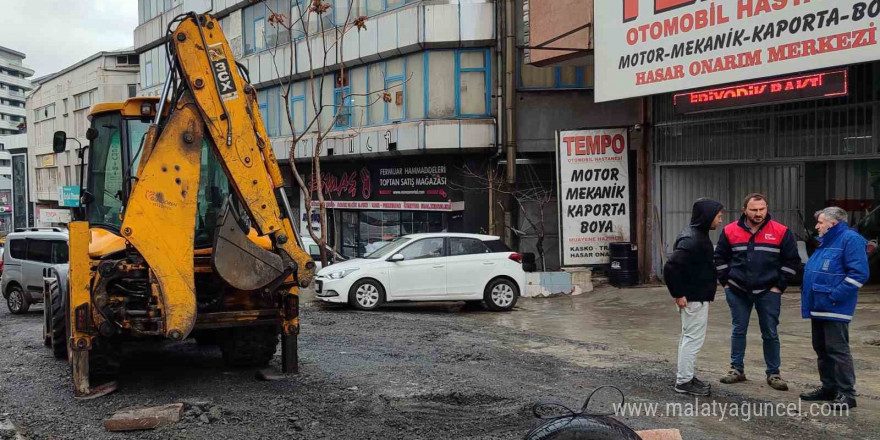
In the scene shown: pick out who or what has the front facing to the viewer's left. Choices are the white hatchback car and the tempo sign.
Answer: the white hatchback car

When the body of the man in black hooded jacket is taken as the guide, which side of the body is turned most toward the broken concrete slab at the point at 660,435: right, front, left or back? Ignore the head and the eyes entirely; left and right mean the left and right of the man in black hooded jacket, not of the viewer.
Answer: right

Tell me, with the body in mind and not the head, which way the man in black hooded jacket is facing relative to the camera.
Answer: to the viewer's right

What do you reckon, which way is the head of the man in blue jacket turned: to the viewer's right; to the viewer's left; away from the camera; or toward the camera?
to the viewer's left

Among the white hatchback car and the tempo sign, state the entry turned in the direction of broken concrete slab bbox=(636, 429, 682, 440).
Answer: the tempo sign

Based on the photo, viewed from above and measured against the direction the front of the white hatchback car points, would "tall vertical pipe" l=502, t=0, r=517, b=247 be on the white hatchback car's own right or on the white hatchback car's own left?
on the white hatchback car's own right

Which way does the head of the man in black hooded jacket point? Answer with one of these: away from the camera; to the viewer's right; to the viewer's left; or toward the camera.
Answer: to the viewer's right

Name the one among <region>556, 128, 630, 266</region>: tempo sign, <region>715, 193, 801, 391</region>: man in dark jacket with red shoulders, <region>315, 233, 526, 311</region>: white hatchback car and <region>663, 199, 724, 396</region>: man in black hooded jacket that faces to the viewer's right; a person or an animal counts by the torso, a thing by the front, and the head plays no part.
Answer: the man in black hooded jacket

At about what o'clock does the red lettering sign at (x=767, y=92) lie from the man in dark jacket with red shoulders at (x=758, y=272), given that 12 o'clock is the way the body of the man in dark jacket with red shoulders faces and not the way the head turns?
The red lettering sign is roughly at 6 o'clock from the man in dark jacket with red shoulders.

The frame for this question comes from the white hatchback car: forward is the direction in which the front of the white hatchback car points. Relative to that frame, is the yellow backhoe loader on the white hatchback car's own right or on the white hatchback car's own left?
on the white hatchback car's own left

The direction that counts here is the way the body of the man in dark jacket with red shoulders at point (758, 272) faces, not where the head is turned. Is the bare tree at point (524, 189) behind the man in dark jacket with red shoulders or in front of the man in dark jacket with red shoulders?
behind

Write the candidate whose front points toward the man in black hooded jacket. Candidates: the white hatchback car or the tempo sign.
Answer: the tempo sign
